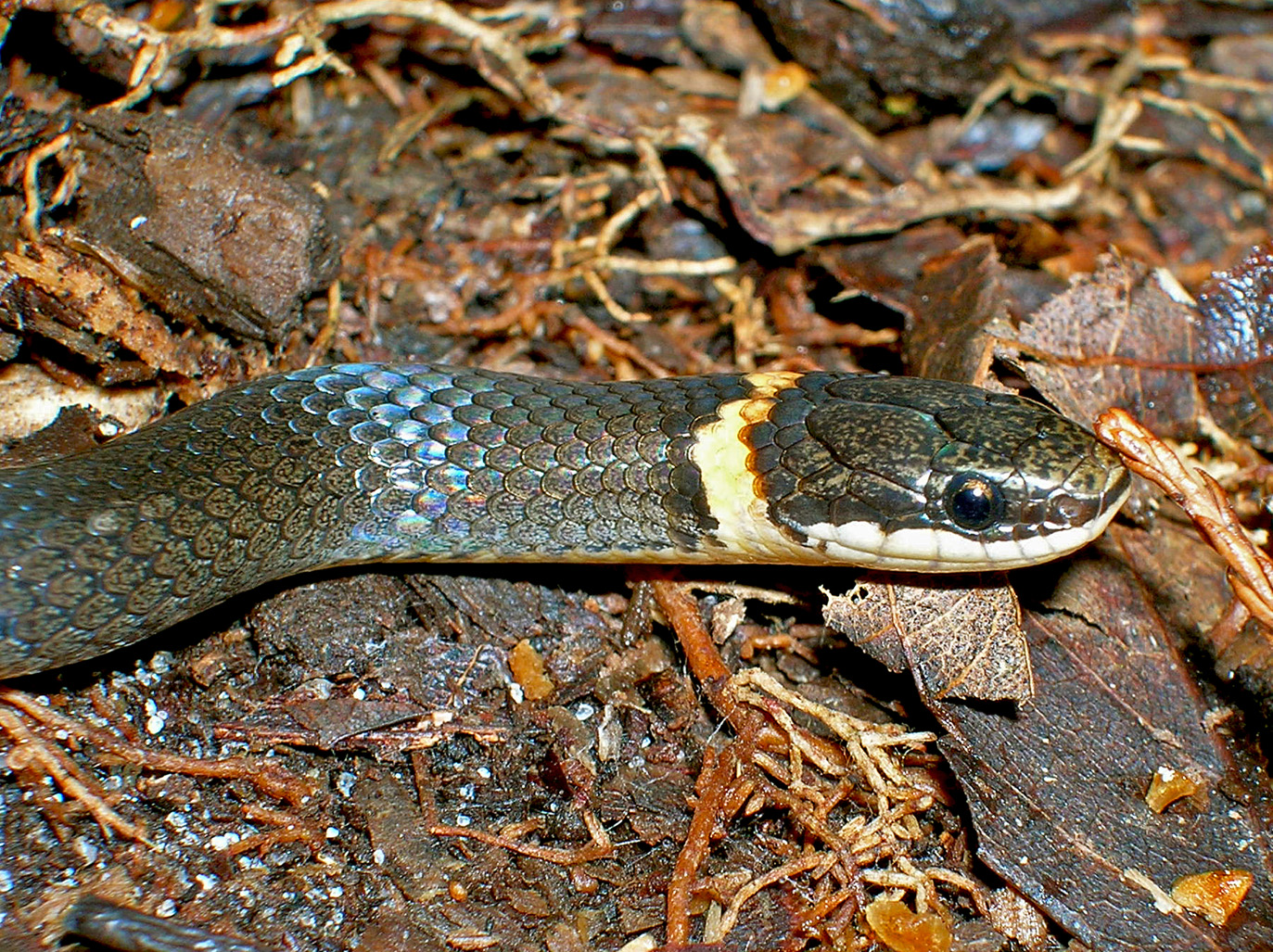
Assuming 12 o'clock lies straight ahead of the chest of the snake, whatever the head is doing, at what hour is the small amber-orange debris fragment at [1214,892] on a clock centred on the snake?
The small amber-orange debris fragment is roughly at 1 o'clock from the snake.

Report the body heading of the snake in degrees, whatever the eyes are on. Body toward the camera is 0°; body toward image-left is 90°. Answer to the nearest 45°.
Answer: approximately 270°

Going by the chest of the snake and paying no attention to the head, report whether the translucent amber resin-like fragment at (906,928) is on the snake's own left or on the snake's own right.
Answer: on the snake's own right

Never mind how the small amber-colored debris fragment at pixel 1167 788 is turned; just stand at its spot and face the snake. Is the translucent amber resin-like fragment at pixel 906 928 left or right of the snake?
left
